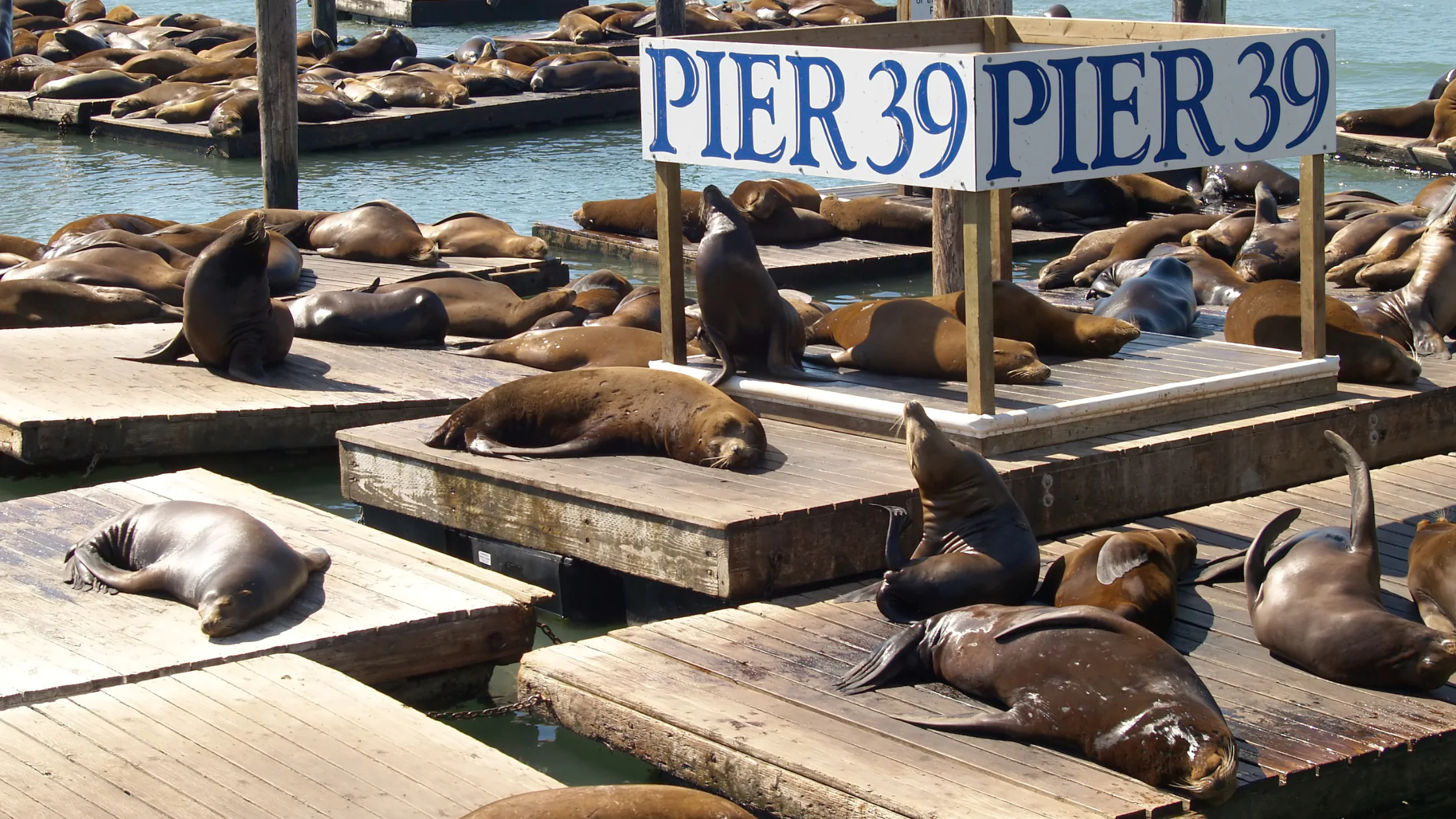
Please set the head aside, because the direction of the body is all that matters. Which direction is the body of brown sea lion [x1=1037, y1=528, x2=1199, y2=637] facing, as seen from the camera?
to the viewer's right

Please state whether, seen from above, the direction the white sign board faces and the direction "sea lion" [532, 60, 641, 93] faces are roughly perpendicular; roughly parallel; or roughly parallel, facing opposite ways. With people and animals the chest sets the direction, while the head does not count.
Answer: roughly perpendicular

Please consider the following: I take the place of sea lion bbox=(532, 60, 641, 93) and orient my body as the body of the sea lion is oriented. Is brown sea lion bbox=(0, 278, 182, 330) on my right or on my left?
on my left

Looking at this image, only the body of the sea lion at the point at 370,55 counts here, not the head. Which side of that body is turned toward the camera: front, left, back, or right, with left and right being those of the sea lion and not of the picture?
right

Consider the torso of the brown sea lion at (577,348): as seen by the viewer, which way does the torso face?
to the viewer's right

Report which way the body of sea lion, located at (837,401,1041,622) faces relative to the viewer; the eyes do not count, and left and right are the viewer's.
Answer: facing to the left of the viewer

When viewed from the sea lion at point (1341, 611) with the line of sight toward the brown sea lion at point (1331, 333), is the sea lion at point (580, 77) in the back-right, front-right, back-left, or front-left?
front-left

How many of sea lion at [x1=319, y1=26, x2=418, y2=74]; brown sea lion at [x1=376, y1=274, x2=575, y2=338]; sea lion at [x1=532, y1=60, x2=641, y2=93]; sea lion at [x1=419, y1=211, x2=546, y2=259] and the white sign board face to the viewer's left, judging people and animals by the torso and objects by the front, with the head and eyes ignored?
1

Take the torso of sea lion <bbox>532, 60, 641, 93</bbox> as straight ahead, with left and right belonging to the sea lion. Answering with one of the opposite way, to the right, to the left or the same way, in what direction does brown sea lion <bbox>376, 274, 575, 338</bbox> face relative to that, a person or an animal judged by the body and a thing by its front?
the opposite way

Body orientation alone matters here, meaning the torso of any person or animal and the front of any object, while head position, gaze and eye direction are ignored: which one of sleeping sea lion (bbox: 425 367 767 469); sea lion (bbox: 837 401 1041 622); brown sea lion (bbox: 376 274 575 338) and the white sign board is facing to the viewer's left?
the sea lion

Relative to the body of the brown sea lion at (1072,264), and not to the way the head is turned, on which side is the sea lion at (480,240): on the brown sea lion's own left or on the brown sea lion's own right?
on the brown sea lion's own right

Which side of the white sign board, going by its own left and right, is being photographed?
front

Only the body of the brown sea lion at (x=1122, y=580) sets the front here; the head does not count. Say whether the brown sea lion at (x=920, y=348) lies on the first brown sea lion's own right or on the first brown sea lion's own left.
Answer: on the first brown sea lion's own left

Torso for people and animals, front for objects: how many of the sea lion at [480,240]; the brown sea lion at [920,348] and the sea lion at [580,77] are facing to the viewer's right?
2
